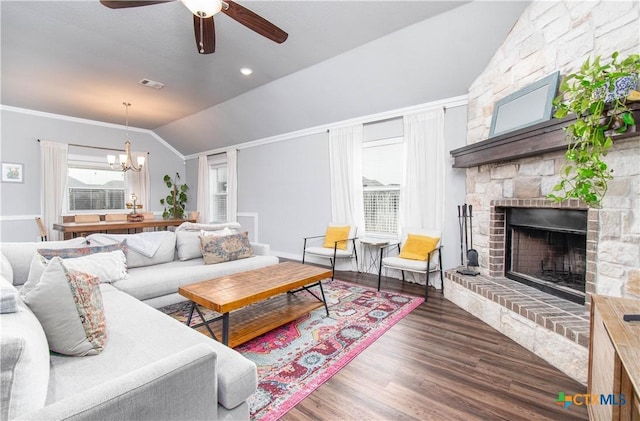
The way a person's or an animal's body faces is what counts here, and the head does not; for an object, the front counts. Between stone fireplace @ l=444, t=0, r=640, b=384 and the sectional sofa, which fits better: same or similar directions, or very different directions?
very different directions

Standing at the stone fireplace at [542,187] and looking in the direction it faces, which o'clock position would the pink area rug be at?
The pink area rug is roughly at 12 o'clock from the stone fireplace.

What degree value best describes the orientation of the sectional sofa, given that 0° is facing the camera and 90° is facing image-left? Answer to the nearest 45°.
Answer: approximately 315°

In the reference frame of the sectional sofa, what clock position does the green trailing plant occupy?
The green trailing plant is roughly at 11 o'clock from the sectional sofa.

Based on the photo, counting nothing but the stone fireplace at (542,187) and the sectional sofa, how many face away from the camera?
0

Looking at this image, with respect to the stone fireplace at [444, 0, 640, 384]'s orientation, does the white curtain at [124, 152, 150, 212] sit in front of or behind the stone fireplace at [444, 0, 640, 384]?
in front

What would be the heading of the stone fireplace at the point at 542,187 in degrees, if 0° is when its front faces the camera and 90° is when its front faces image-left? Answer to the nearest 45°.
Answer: approximately 45°

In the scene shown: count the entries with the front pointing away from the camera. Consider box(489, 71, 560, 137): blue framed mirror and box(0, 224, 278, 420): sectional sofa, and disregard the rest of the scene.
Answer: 0

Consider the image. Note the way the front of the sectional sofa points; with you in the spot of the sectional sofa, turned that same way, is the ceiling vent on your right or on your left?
on your left

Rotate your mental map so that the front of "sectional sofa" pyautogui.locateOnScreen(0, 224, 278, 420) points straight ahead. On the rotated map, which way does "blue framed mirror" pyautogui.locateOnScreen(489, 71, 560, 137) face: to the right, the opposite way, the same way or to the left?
the opposite way
